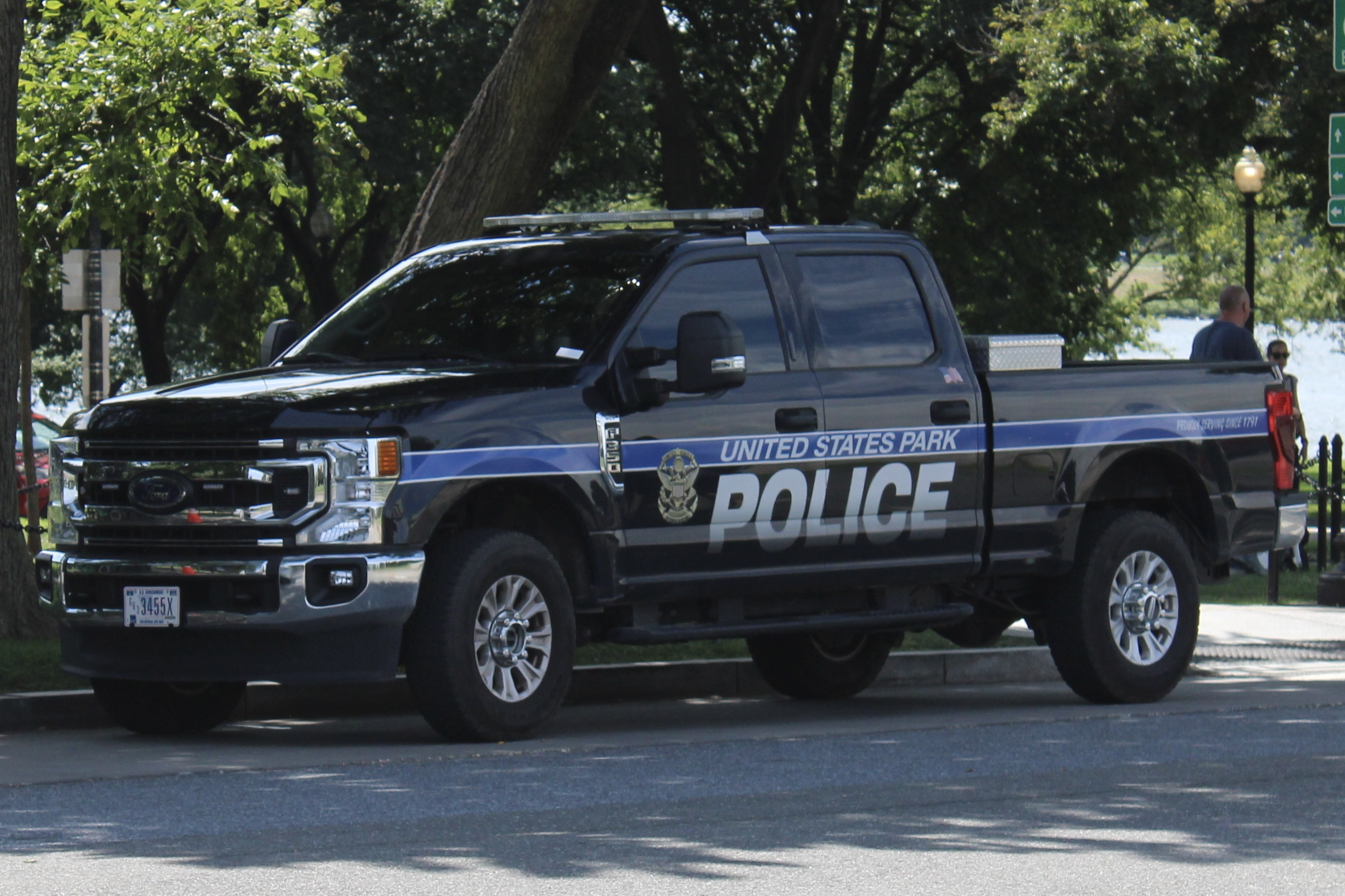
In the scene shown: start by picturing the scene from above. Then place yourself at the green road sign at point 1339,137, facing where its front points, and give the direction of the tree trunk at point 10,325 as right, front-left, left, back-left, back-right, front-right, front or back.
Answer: front-right

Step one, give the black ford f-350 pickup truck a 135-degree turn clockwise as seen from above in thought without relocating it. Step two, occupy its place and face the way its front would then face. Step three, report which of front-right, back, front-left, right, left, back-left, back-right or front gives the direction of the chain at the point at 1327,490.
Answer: front-right

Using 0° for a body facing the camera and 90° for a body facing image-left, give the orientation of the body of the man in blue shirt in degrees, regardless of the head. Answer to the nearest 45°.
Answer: approximately 225°

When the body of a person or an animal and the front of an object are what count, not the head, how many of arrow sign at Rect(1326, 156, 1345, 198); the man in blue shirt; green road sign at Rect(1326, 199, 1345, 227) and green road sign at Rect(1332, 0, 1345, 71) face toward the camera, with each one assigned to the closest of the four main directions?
3

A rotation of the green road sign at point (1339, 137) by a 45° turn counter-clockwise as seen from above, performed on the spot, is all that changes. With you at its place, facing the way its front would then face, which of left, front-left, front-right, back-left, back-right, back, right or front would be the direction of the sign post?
back-right

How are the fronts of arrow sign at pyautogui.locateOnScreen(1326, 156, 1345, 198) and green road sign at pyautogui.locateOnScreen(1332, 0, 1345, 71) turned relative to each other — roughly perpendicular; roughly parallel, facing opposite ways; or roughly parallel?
roughly parallel

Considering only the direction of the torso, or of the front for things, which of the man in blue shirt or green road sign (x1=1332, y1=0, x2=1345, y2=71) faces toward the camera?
the green road sign

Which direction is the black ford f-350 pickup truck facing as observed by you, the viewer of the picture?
facing the viewer and to the left of the viewer

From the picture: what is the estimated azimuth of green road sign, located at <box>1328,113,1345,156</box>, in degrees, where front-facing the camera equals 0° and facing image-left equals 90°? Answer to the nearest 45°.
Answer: approximately 0°

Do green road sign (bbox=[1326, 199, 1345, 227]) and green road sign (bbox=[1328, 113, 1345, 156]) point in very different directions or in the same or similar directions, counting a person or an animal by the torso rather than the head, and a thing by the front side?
same or similar directions

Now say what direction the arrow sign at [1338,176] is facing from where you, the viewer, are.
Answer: facing the viewer

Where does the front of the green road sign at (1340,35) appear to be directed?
toward the camera
